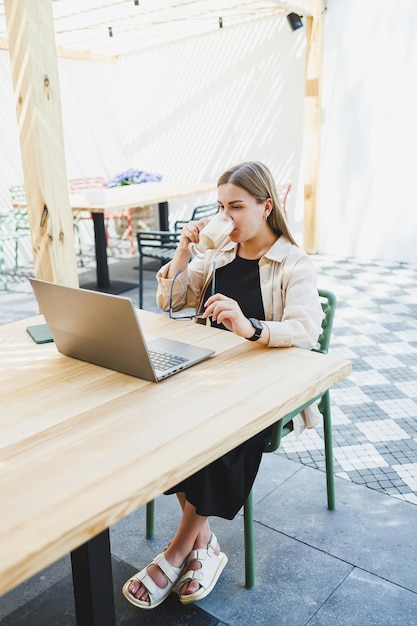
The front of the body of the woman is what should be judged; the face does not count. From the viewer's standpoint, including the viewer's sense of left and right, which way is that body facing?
facing the viewer and to the left of the viewer

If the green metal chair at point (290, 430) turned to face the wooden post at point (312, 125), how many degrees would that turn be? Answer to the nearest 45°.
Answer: approximately 135° to its right

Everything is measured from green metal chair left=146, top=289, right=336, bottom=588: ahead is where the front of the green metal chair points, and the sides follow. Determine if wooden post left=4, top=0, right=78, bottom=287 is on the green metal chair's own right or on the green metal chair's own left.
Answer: on the green metal chair's own right

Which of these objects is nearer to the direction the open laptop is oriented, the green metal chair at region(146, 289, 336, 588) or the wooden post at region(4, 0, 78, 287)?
the green metal chair

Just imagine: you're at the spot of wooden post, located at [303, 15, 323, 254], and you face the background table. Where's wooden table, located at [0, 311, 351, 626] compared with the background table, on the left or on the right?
left

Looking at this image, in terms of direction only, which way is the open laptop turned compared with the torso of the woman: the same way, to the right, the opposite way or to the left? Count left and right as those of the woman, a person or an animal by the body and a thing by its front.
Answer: the opposite way

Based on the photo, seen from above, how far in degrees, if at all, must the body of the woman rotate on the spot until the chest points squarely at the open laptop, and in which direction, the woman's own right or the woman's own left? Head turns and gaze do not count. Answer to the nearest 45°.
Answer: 0° — they already face it

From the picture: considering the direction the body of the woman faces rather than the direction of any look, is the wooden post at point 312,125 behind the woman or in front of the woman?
behind

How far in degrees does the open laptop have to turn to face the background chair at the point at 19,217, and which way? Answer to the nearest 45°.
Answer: approximately 45° to its left

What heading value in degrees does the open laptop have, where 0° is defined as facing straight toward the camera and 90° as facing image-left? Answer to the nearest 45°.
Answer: approximately 225°

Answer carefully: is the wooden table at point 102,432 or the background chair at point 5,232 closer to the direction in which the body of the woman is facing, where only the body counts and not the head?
the wooden table
